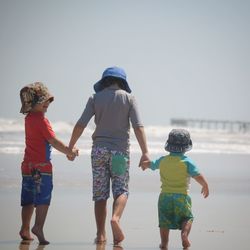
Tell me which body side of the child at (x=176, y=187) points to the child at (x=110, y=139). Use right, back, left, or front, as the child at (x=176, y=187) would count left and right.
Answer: left

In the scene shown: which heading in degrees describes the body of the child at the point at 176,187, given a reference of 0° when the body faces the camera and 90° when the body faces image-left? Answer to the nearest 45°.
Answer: approximately 180°

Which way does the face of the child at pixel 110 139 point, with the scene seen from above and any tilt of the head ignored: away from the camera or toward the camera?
away from the camera

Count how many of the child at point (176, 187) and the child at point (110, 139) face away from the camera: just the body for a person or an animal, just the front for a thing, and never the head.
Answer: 2

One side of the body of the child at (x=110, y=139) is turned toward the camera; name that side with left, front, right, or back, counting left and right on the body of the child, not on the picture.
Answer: back

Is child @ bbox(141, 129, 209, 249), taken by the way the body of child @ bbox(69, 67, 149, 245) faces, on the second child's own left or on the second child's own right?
on the second child's own right

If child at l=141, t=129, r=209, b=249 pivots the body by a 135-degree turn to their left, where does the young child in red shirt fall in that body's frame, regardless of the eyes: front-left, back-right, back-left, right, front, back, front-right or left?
front-right

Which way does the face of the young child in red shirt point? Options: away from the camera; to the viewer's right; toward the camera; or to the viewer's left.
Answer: to the viewer's right
